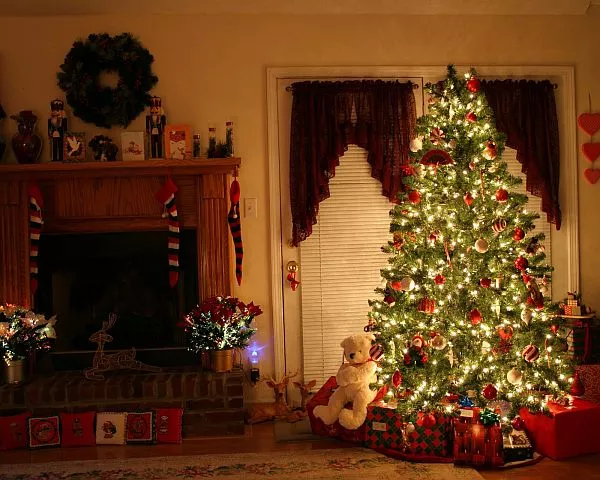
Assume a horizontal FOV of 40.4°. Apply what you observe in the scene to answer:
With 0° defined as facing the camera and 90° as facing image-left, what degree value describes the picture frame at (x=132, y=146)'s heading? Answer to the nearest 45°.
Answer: approximately 0°

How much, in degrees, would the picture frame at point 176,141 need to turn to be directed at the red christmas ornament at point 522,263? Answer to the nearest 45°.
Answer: approximately 45° to its left

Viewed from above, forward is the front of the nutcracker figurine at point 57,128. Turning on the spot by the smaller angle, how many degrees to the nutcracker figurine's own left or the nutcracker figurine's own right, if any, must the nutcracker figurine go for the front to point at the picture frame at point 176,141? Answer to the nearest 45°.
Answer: approximately 90° to the nutcracker figurine's own left

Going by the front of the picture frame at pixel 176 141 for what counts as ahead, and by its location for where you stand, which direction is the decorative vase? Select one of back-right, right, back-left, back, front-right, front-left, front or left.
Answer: right

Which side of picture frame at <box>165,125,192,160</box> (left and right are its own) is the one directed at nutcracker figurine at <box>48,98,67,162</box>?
right

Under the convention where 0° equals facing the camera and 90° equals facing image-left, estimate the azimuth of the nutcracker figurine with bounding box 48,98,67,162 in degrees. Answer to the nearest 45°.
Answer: approximately 0°

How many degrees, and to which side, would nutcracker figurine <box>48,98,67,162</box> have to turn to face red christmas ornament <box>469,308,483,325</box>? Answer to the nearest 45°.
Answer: approximately 45° to its left

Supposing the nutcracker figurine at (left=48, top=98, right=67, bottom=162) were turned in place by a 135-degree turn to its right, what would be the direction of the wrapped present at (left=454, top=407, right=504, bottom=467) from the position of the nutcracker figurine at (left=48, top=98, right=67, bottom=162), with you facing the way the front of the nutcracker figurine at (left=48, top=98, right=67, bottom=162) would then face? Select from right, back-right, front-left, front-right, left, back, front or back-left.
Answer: back

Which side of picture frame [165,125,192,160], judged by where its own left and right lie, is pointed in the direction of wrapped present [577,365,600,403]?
left

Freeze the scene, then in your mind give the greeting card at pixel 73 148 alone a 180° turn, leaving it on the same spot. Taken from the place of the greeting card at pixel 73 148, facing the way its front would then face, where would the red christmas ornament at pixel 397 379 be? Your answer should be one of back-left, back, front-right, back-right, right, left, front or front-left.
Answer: back-right
